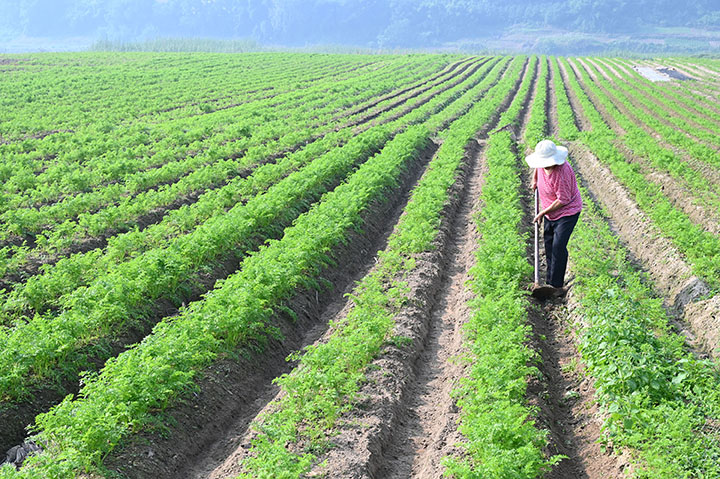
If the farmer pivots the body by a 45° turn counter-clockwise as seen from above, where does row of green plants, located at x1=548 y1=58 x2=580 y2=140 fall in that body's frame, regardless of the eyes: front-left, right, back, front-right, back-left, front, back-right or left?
back

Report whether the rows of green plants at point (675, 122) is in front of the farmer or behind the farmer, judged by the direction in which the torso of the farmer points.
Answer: behind

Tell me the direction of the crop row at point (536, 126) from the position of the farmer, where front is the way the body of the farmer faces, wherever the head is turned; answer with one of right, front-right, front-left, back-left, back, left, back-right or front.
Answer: back-right

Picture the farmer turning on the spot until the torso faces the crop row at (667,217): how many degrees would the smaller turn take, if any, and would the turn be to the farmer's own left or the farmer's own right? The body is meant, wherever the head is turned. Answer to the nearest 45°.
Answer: approximately 180°

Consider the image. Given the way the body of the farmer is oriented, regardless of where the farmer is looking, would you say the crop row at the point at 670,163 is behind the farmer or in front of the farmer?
behind

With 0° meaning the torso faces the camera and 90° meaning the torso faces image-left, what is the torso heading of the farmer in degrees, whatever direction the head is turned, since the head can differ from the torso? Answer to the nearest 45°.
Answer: approximately 45°

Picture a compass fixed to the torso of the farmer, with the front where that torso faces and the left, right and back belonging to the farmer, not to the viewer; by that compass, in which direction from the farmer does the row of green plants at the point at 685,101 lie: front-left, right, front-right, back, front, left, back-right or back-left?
back-right
